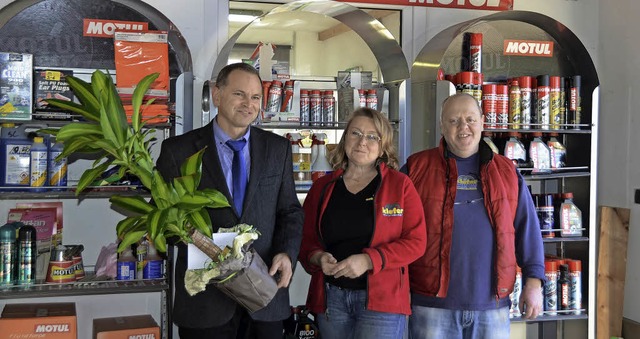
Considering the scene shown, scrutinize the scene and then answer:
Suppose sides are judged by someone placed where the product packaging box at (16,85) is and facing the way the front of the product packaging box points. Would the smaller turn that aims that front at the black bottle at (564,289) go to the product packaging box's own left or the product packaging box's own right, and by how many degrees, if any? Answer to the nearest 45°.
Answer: approximately 90° to the product packaging box's own left

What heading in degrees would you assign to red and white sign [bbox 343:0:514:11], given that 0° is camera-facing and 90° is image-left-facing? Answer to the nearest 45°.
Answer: approximately 0°

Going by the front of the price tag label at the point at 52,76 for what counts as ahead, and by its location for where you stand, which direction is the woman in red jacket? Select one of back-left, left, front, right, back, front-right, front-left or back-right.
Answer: front-left

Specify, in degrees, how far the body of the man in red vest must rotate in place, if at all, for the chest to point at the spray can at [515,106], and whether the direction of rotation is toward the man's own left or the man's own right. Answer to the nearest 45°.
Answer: approximately 180°

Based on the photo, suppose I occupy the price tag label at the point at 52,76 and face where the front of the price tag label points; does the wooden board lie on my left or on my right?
on my left

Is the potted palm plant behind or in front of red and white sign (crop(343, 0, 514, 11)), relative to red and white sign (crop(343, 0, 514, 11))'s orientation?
in front

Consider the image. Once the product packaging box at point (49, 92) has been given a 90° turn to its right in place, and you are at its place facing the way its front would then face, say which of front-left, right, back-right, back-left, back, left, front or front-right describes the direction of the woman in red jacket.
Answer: back-left

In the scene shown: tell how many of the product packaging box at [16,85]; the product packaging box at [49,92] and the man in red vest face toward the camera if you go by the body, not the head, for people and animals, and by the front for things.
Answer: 3

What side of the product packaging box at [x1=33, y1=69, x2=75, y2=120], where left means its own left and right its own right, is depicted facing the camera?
front

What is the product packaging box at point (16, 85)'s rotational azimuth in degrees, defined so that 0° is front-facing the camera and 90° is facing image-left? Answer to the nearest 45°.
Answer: approximately 0°

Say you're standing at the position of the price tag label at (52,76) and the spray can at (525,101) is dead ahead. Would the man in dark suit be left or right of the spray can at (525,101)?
right
